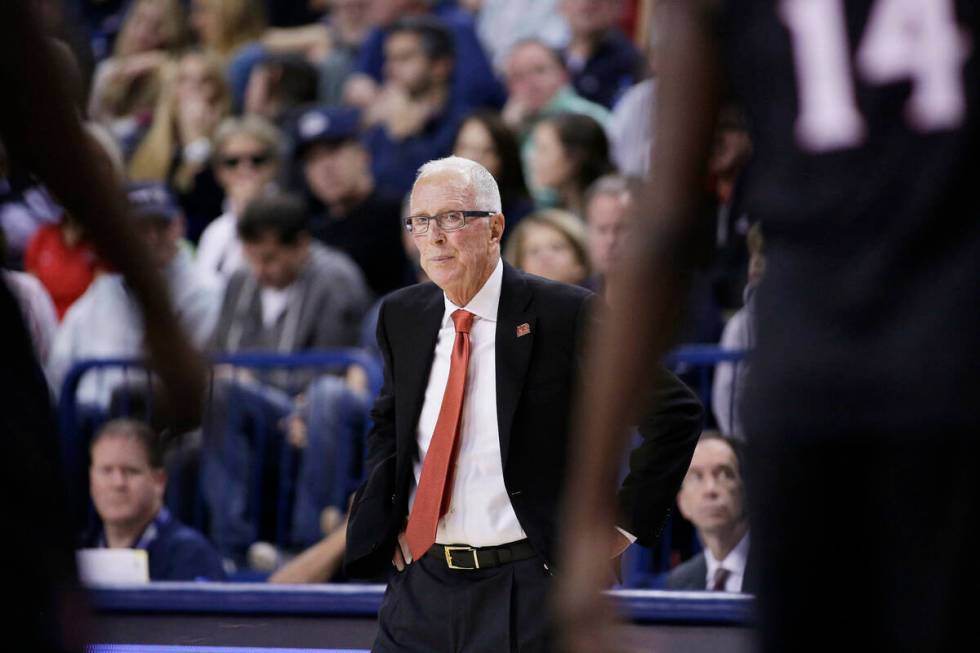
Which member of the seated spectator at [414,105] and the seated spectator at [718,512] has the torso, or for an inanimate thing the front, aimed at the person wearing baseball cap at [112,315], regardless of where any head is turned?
the seated spectator at [414,105]

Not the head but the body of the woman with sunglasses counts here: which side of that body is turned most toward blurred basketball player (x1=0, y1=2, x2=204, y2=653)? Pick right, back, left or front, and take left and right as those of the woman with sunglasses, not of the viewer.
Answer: front

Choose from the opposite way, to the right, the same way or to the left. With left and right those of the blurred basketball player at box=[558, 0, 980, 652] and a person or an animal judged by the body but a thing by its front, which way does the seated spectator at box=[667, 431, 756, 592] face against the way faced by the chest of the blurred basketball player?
the opposite way

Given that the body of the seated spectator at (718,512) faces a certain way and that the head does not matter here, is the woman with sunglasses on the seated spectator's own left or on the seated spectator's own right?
on the seated spectator's own right

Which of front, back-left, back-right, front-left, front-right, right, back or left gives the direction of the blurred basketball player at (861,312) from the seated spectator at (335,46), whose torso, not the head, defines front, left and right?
front-left

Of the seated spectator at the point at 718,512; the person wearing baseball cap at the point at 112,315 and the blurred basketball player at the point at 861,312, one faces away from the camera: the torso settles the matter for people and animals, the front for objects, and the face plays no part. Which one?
the blurred basketball player

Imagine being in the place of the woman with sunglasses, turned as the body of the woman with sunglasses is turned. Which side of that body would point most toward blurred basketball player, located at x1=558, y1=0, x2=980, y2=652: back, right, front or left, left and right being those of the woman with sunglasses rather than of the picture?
front

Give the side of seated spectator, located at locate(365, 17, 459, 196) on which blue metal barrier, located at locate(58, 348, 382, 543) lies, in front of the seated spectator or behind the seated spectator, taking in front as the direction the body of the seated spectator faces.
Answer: in front

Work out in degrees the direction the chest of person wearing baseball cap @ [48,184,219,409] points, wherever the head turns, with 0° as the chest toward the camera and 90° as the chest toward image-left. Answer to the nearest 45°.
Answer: approximately 45°

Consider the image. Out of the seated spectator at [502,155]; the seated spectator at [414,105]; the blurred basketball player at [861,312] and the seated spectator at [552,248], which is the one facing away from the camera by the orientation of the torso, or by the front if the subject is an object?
the blurred basketball player
